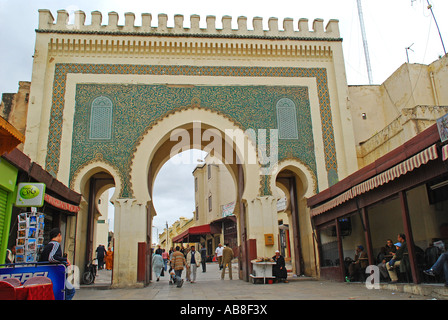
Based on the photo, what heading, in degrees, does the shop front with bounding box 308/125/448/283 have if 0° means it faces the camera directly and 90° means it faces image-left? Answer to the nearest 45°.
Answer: approximately 45°

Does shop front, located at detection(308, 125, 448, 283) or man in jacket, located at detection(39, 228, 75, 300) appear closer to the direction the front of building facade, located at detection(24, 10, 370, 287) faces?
the man in jacket

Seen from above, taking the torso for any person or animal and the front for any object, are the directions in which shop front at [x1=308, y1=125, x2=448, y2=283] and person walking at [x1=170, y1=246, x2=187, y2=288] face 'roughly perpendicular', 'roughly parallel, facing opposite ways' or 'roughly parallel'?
roughly perpendicular

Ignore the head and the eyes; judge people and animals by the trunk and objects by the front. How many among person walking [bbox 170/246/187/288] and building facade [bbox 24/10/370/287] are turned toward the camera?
1

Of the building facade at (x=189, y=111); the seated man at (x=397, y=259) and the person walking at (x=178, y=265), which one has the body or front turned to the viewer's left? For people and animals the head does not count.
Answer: the seated man

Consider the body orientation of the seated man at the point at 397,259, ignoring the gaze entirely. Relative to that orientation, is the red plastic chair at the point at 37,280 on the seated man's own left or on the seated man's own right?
on the seated man's own left

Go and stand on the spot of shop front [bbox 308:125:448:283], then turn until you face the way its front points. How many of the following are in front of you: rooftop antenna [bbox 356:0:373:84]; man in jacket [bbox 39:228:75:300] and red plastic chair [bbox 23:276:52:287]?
2

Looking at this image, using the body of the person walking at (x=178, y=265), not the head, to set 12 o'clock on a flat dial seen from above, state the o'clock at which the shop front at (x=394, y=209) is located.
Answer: The shop front is roughly at 4 o'clock from the person walking.

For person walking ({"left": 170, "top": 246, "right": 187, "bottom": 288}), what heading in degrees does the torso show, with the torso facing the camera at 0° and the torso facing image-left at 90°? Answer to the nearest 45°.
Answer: approximately 180°

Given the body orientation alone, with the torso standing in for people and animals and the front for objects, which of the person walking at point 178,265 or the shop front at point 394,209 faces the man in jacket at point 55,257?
the shop front

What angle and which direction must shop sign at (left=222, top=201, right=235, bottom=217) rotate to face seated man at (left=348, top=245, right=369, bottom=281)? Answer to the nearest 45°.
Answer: approximately 45° to its left

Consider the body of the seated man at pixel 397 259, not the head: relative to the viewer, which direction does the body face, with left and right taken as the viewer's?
facing to the left of the viewer

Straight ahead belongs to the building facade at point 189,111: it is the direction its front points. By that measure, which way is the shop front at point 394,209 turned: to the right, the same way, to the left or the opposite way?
to the right

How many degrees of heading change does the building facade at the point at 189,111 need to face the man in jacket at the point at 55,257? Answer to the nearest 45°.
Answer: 0° — it already faces them
